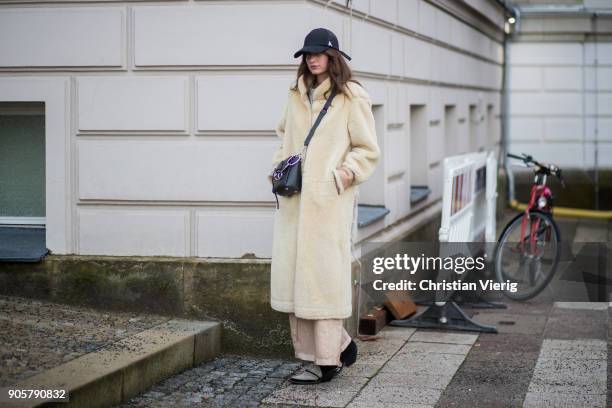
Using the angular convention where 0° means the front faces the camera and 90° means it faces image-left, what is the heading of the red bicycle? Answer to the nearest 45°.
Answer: approximately 45°

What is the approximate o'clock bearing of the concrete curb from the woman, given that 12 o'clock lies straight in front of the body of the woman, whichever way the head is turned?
The concrete curb is roughly at 1 o'clock from the woman.

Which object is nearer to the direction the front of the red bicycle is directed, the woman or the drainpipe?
the woman

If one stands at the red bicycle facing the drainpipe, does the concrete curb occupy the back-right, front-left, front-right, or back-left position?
back-left

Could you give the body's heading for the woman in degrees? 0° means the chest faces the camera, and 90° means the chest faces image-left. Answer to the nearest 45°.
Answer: approximately 45°

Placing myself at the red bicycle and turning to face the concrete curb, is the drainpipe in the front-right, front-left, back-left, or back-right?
back-right

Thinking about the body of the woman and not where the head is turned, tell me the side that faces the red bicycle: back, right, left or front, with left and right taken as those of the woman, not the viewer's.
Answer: back

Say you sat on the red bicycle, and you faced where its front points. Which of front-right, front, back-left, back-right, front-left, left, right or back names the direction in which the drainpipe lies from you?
back-right
